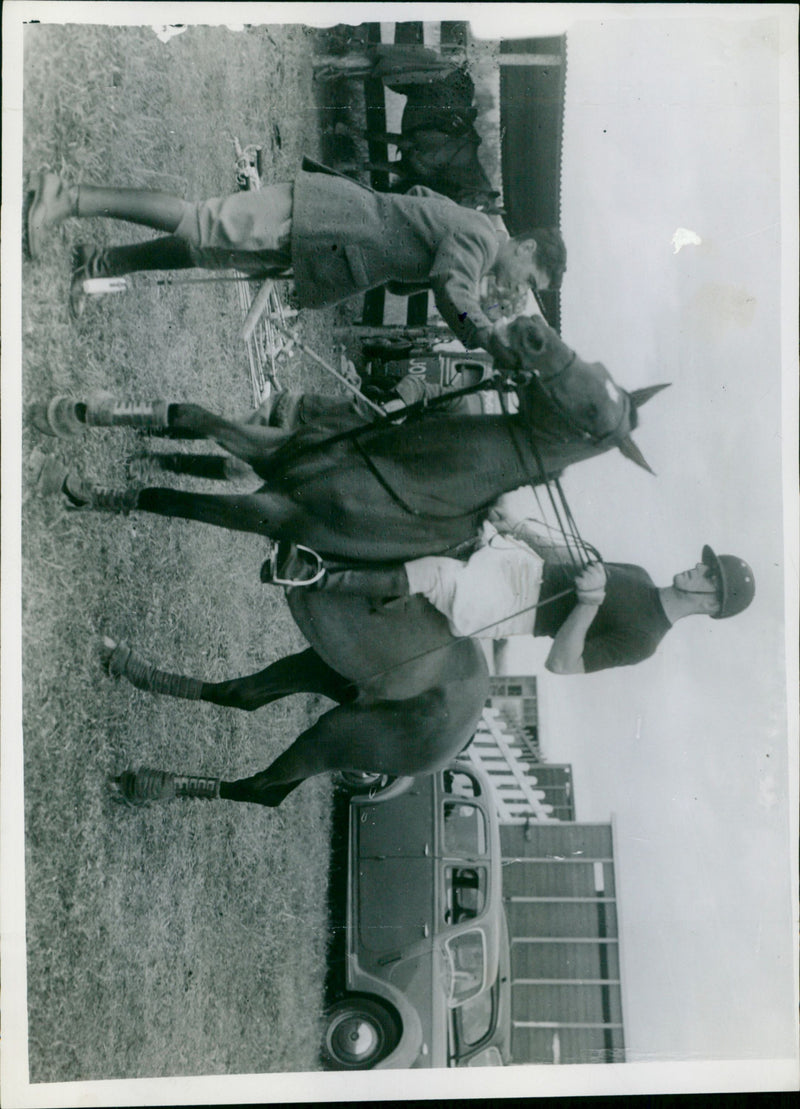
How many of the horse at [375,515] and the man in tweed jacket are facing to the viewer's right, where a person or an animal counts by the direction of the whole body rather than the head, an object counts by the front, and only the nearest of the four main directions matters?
1

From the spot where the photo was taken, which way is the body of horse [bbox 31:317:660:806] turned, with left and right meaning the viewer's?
facing the viewer and to the left of the viewer

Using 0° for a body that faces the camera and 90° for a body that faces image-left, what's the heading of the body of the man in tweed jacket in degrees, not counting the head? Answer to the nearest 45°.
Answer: approximately 270°
